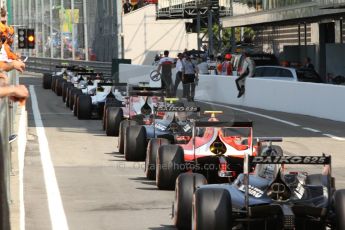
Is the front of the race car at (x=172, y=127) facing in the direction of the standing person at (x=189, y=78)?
yes

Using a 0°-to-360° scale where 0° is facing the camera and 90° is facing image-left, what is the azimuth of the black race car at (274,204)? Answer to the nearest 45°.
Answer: approximately 180°

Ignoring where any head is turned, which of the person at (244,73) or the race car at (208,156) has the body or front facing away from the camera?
the race car

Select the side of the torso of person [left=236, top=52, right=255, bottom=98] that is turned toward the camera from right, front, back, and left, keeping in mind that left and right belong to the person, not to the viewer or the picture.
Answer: left

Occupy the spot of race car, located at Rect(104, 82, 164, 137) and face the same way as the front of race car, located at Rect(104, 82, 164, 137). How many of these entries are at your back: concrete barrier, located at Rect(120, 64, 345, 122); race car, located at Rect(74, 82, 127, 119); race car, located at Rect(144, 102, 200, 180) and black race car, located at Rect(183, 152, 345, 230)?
2

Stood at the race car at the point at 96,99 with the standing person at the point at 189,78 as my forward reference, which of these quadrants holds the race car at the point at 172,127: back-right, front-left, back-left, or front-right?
back-right

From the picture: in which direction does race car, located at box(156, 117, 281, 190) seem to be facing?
away from the camera

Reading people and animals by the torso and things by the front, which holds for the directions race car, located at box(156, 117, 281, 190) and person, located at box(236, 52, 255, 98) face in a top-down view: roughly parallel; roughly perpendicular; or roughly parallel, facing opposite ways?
roughly perpendicular

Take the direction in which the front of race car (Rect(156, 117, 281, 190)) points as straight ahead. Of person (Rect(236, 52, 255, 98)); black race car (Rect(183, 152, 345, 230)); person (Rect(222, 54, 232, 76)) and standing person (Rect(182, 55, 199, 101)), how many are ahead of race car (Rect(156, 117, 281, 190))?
3

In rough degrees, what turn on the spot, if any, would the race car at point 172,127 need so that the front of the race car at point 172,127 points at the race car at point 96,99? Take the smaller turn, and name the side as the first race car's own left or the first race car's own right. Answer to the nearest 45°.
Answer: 0° — it already faces it

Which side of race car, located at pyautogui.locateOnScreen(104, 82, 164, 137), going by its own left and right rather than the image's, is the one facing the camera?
back

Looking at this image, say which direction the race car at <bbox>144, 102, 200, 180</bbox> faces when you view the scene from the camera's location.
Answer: facing away from the viewer
